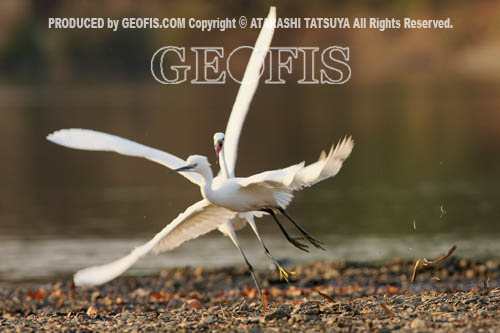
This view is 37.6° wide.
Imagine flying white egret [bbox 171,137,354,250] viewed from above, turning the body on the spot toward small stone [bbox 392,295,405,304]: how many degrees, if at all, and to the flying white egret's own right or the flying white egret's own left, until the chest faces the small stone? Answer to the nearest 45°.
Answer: approximately 180°

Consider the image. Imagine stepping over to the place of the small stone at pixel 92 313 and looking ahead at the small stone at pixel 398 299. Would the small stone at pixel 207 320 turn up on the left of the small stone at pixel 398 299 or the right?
right

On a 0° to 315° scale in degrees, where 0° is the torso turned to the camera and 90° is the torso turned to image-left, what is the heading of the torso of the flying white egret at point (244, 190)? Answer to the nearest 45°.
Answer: approximately 90°

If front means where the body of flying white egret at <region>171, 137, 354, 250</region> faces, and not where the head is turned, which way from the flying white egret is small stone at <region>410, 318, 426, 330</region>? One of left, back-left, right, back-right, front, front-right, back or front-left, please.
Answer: back-left
